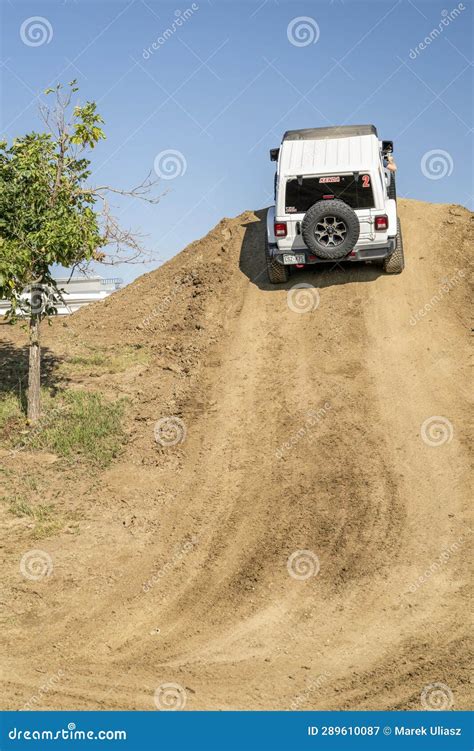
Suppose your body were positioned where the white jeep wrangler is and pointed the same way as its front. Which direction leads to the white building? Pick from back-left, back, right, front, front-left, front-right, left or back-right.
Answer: front-left

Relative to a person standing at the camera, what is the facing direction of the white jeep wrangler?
facing away from the viewer
